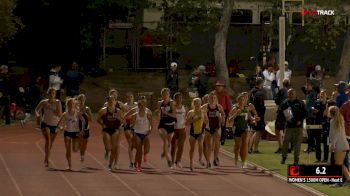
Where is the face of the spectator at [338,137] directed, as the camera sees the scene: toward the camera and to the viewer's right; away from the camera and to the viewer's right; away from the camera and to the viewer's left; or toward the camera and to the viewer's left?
away from the camera and to the viewer's left

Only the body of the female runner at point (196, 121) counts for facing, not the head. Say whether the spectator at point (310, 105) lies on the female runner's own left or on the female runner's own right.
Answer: on the female runner's own left

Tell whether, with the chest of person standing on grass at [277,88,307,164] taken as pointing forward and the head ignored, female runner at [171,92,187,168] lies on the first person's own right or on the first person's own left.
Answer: on the first person's own right

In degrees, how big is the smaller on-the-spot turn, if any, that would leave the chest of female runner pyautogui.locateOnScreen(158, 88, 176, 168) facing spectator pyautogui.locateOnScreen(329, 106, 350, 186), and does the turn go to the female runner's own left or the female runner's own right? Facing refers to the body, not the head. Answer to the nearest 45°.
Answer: approximately 45° to the female runner's own left

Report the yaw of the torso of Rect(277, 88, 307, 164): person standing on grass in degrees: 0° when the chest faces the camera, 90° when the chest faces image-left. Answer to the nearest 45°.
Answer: approximately 0°

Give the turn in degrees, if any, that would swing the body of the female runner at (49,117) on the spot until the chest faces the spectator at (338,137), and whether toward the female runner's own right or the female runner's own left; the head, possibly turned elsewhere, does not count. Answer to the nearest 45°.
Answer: approximately 45° to the female runner's own left

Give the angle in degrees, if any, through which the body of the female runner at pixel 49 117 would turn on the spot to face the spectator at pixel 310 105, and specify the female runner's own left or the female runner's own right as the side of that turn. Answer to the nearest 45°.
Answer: approximately 90° to the female runner's own left
